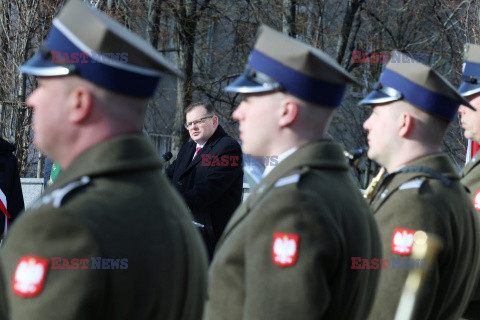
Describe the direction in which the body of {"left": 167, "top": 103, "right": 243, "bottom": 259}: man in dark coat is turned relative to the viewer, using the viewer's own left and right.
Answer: facing the viewer and to the left of the viewer

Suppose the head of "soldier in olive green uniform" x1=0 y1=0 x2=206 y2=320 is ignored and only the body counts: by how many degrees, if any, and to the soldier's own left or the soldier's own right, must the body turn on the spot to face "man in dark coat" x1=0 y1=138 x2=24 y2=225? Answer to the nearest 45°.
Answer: approximately 45° to the soldier's own right

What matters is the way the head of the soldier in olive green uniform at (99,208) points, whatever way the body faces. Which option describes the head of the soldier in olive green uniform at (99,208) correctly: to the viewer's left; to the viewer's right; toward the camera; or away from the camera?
to the viewer's left

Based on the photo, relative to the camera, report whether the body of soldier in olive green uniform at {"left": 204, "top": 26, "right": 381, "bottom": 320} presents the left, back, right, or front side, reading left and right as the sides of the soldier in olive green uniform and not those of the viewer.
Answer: left

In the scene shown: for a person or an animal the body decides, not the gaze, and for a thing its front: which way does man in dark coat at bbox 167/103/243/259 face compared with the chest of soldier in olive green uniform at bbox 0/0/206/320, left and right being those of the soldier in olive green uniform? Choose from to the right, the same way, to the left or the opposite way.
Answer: to the left

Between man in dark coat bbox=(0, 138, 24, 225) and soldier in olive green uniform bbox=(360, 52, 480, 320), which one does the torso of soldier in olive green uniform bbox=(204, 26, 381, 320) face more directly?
the man in dark coat

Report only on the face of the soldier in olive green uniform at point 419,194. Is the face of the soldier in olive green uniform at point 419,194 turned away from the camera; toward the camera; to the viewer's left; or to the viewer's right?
to the viewer's left

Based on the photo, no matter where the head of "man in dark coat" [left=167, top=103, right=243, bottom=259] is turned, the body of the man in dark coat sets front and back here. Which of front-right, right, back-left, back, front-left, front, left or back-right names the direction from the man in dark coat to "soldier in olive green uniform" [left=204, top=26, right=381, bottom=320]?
front-left

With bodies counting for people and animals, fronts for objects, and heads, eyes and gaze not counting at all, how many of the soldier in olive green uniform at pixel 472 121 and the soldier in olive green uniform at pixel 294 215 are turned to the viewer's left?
2

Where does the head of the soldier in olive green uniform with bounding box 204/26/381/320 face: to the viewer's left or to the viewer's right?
to the viewer's left

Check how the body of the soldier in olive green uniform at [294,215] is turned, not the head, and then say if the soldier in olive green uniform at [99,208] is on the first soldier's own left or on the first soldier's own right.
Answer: on the first soldier's own left

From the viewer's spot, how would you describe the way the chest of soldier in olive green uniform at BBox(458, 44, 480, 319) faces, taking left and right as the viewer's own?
facing to the left of the viewer
